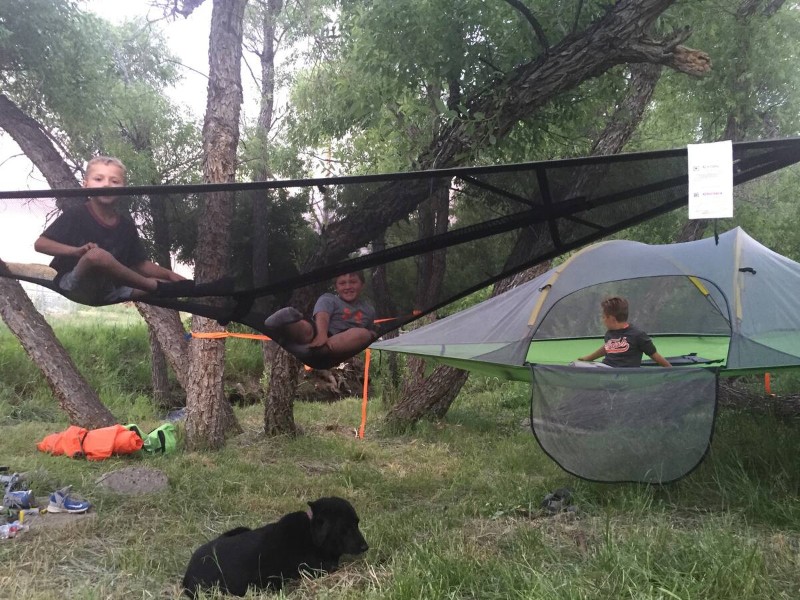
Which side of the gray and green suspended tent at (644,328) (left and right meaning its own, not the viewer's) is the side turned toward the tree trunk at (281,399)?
right

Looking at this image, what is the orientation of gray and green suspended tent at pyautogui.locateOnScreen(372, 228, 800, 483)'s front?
toward the camera

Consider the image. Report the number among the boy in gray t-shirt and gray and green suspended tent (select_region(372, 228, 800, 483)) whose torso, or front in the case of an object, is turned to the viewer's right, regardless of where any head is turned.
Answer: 0

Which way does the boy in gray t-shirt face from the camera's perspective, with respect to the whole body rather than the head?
toward the camera

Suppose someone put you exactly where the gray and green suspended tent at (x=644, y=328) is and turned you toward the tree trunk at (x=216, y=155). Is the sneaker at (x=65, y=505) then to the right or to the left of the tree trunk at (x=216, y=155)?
left

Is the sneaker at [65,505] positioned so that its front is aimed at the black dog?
no

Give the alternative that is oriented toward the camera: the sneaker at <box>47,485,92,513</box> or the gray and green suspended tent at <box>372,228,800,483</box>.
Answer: the gray and green suspended tent

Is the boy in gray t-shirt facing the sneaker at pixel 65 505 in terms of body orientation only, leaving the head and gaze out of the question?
no

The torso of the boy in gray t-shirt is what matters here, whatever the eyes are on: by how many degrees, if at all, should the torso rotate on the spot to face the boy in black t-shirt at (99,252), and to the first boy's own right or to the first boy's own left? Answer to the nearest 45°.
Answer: approximately 90° to the first boy's own right

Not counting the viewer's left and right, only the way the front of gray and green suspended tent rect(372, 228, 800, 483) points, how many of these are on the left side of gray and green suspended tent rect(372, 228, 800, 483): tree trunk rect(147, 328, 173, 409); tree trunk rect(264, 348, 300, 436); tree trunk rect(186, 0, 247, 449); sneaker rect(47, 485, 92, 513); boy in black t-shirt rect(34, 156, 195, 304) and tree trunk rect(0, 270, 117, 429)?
0

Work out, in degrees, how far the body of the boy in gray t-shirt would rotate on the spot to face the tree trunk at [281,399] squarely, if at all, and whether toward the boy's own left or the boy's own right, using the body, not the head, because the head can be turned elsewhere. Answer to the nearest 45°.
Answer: approximately 180°
